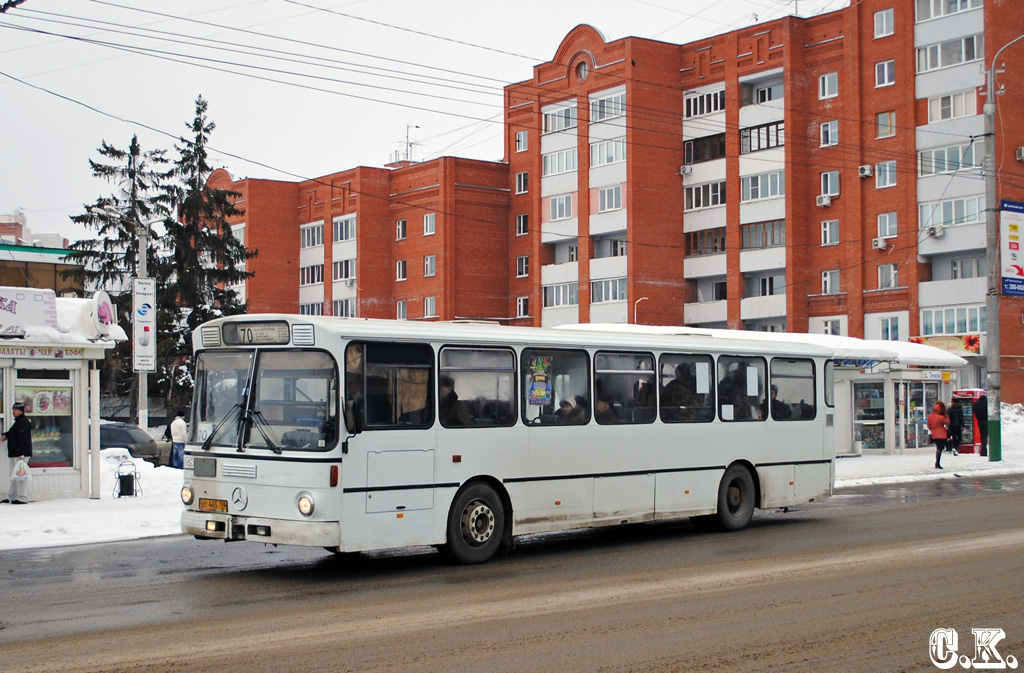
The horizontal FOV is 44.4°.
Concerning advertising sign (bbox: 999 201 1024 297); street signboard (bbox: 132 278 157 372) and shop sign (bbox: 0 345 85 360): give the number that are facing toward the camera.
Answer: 3

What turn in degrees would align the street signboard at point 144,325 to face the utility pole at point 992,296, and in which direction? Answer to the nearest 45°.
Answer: approximately 90° to its left

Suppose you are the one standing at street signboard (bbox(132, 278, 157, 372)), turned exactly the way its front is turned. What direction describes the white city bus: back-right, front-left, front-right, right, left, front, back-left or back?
front

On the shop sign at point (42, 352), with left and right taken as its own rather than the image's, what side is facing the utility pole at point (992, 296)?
left

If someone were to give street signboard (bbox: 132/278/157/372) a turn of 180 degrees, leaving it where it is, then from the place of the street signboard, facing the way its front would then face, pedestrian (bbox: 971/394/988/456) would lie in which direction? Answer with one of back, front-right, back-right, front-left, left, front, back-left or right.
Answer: right

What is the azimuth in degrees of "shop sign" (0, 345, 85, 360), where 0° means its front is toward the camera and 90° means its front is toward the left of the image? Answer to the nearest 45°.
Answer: approximately 0°

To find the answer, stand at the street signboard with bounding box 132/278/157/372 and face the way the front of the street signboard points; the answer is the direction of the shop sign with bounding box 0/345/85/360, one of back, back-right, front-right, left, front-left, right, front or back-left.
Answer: front

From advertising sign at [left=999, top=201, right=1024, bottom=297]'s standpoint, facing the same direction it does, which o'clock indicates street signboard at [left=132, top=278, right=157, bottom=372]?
The street signboard is roughly at 2 o'clock from the advertising sign.

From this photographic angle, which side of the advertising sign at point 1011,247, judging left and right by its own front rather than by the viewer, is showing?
front

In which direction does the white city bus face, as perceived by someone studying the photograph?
facing the viewer and to the left of the viewer

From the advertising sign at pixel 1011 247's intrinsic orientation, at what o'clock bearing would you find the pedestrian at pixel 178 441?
The pedestrian is roughly at 2 o'clock from the advertising sign.

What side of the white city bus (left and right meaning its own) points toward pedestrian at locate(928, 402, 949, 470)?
back

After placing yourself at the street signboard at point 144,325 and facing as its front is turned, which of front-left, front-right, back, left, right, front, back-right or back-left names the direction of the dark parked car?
back
